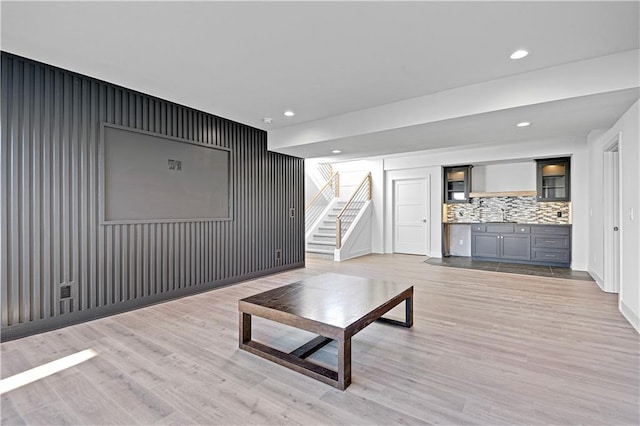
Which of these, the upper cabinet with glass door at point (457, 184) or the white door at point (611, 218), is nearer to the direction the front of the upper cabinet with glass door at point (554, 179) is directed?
the white door

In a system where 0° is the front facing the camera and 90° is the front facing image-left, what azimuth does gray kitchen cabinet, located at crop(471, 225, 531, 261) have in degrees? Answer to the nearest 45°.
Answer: approximately 0°

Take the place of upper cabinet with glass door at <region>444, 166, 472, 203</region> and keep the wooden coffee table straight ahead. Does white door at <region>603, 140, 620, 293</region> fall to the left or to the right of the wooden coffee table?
left

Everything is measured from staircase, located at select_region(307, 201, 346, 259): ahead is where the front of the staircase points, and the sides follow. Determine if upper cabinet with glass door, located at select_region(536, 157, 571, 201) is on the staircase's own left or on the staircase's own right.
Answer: on the staircase's own left

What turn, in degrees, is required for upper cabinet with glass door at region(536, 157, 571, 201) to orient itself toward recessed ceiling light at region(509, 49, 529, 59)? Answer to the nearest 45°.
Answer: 0° — it already faces it

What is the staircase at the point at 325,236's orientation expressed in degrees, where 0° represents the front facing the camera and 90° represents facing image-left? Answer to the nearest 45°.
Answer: approximately 45°
